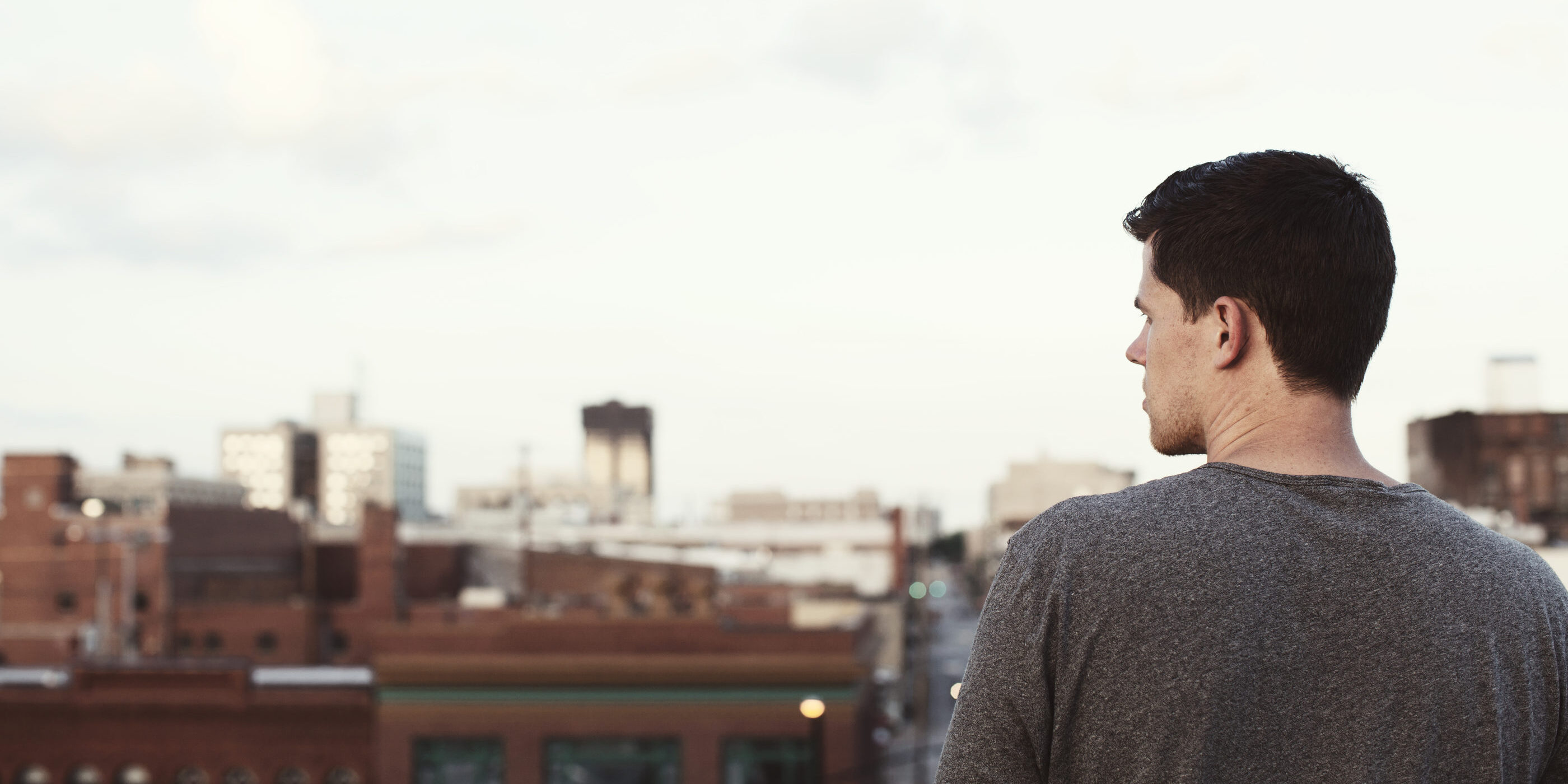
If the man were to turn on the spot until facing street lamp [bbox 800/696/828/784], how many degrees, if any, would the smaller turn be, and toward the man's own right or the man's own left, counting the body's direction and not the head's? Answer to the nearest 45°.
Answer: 0° — they already face it

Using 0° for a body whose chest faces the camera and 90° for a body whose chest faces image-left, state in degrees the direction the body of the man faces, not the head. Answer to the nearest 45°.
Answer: approximately 180°
